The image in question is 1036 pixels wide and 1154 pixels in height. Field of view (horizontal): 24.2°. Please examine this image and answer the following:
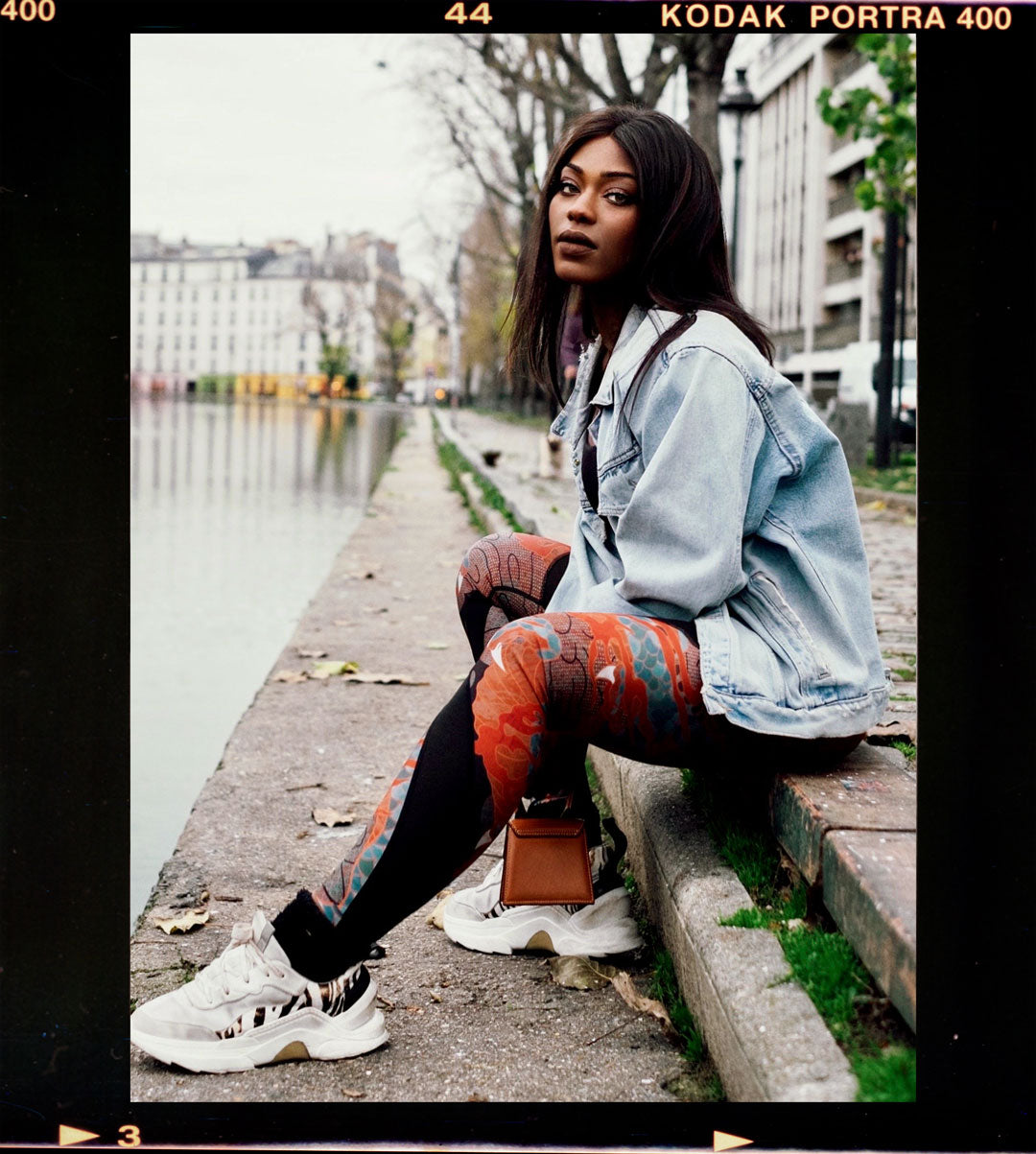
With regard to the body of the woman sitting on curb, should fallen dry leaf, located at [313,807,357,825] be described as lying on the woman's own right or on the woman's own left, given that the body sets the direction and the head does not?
on the woman's own right

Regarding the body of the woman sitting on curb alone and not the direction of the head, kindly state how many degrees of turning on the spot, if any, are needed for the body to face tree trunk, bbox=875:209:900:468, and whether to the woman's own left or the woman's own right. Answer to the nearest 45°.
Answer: approximately 90° to the woman's own right

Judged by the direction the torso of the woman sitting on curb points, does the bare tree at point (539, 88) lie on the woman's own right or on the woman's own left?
on the woman's own right

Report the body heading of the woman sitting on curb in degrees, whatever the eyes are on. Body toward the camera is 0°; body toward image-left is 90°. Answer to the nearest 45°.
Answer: approximately 90°

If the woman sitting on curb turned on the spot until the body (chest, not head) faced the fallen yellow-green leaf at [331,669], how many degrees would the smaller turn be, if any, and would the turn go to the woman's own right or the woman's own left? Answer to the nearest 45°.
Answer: approximately 90° to the woman's own right

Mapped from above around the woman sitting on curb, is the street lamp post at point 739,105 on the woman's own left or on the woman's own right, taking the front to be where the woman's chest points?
on the woman's own right
